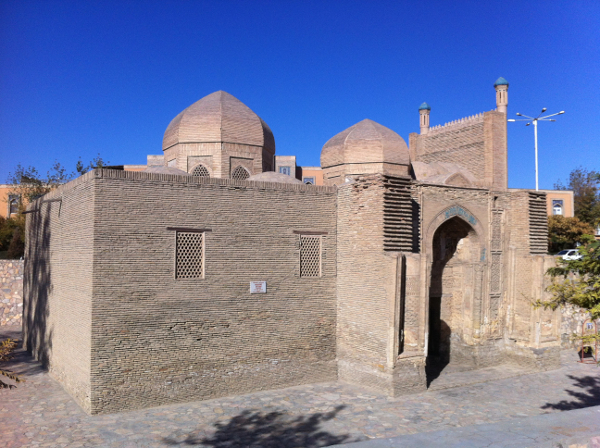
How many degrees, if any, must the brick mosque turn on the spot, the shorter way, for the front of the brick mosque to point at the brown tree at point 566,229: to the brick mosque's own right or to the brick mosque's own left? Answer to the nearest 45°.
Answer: approximately 90° to the brick mosque's own left

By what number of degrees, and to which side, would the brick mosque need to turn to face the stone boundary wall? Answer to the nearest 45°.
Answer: approximately 180°

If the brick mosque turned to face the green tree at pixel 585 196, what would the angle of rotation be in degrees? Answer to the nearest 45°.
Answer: approximately 90° to its left

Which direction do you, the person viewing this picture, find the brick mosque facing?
facing the viewer and to the right of the viewer
